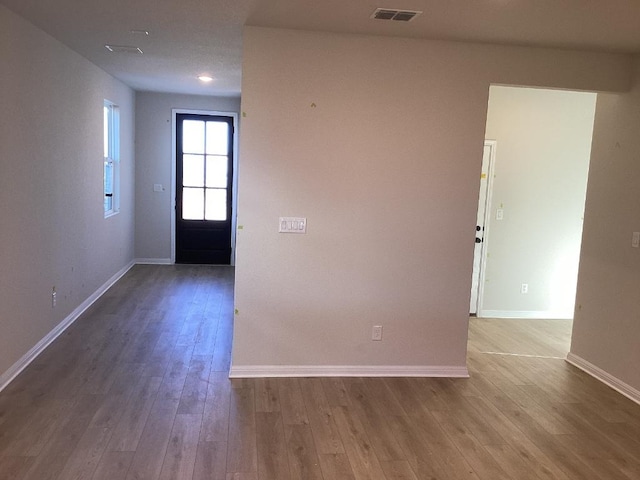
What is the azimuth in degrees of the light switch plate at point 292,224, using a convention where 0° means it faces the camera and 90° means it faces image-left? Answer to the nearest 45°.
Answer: approximately 0°

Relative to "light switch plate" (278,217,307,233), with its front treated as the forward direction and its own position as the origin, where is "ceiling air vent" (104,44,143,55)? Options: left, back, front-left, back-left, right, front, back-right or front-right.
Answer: back-right

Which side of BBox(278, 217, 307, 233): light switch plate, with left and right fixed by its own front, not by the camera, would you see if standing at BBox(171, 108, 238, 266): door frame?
back

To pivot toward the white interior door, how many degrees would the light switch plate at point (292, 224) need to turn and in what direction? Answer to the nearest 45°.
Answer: approximately 135° to its left

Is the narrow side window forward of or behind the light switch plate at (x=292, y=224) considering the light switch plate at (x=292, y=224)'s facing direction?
behind

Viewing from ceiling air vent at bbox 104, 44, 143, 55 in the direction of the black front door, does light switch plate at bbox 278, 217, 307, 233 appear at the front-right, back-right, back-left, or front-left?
back-right

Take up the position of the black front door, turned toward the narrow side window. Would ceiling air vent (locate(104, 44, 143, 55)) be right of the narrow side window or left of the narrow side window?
left
